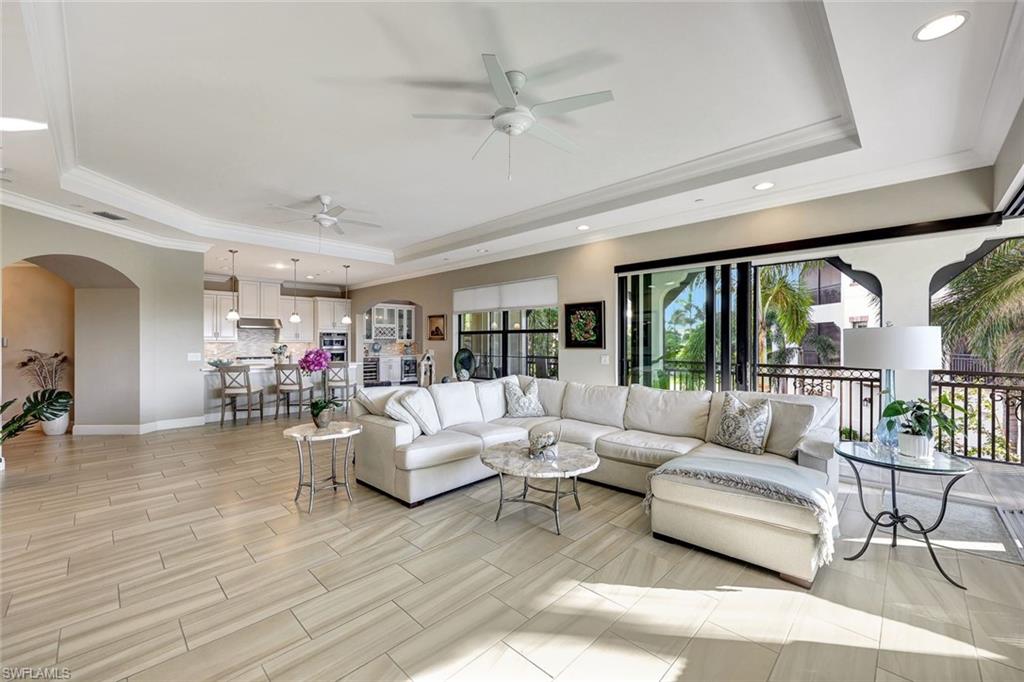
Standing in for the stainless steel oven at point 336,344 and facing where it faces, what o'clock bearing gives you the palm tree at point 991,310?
The palm tree is roughly at 11 o'clock from the stainless steel oven.

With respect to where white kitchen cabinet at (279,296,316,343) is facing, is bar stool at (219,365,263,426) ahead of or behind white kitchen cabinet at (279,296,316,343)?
ahead

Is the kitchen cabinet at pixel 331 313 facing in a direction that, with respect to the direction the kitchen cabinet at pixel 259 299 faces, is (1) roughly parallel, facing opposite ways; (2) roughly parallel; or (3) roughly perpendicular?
roughly parallel

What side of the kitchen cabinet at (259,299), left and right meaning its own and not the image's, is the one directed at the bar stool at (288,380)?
front

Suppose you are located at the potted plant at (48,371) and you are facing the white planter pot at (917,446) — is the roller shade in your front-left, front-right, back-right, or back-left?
front-left

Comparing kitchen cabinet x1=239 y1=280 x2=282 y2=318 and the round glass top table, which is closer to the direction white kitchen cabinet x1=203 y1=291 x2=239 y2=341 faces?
the round glass top table

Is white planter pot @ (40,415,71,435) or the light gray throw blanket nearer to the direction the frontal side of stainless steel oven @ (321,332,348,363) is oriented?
the light gray throw blanket

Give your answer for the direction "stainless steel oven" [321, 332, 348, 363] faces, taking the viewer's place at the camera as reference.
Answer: facing the viewer

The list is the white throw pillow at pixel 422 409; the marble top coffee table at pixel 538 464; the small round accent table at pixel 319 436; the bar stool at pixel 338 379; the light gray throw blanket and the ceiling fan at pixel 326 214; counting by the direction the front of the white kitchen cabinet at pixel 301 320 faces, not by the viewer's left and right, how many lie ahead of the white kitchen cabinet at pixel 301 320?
6

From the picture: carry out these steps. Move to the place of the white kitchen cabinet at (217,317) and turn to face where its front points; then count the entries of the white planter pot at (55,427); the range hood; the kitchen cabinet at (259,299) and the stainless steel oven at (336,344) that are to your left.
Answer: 3

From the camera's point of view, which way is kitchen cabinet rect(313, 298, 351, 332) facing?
toward the camera

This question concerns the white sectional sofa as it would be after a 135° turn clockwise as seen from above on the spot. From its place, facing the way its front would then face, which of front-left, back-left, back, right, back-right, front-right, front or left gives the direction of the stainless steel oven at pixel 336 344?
front-left

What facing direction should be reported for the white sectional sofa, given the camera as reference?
facing the viewer and to the left of the viewer

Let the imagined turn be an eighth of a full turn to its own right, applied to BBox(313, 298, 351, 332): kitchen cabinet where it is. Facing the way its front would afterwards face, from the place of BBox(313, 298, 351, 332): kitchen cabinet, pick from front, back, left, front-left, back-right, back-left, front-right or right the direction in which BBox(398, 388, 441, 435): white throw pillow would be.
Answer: front-left

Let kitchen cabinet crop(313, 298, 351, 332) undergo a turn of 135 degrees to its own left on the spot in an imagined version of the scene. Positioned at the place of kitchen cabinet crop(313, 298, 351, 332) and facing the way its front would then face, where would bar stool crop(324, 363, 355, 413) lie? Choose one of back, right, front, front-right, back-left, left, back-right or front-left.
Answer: back-right

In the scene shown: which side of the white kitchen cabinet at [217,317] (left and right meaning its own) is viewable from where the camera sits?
front

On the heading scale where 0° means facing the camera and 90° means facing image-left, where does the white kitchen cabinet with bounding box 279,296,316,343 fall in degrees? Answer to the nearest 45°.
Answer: approximately 0°
